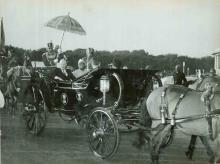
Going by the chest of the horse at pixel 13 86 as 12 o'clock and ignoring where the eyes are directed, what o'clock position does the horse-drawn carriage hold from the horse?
The horse-drawn carriage is roughly at 11 o'clock from the horse.

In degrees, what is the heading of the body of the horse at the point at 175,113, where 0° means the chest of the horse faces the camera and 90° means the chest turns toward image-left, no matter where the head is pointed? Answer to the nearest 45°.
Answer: approximately 270°

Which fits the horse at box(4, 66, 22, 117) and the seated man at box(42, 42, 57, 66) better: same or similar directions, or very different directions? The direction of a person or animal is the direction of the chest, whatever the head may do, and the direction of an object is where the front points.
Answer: same or similar directions

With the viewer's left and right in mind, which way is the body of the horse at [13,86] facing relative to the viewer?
facing the viewer and to the right of the viewer

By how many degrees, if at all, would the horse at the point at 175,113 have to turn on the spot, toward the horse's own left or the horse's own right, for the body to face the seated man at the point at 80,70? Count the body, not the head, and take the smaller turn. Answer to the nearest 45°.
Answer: approximately 180°

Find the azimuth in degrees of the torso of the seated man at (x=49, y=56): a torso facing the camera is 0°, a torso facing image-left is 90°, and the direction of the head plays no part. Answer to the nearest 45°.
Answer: approximately 315°

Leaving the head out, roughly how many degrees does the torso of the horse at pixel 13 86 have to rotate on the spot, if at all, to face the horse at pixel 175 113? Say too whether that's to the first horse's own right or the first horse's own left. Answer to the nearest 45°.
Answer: approximately 45° to the first horse's own left

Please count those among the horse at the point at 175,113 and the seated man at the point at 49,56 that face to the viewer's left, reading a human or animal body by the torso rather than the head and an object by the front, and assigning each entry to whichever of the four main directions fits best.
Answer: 0

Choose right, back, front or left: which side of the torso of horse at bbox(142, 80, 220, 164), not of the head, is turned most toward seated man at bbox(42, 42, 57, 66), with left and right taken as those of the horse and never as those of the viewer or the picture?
back

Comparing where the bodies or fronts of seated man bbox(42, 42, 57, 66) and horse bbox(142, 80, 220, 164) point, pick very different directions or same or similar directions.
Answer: same or similar directions

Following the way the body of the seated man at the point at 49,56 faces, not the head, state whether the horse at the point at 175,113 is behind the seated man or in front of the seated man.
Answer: in front
